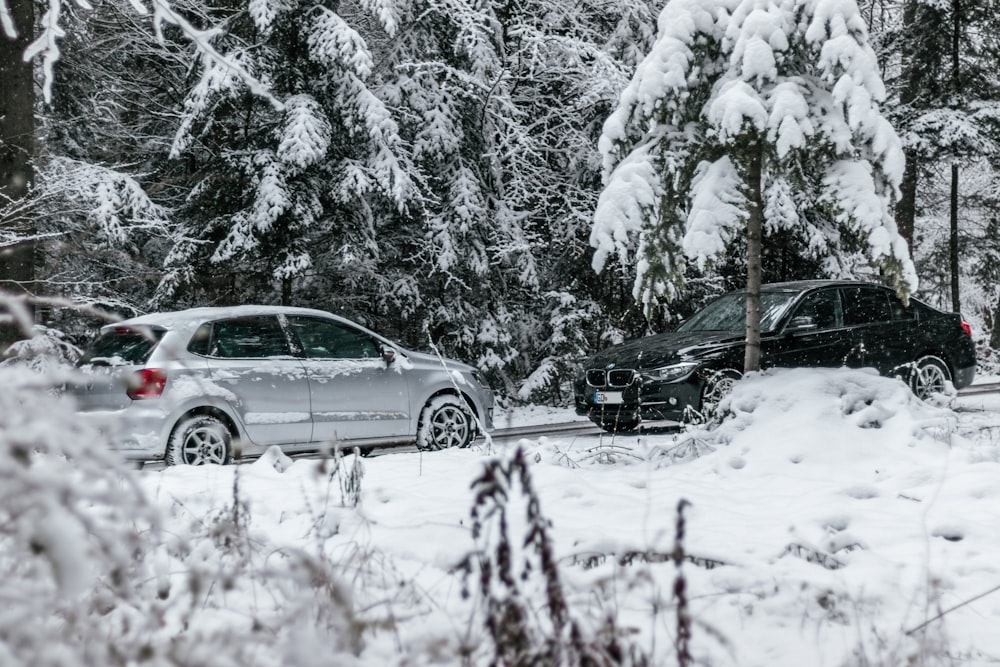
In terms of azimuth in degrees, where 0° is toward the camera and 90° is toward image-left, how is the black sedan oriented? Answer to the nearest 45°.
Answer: approximately 45°

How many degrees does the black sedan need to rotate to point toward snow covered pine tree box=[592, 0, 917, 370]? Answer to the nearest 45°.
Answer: approximately 45° to its left

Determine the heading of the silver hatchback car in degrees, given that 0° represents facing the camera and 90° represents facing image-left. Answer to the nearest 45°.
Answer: approximately 225°

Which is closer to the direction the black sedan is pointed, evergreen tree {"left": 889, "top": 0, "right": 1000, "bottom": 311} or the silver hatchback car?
the silver hatchback car

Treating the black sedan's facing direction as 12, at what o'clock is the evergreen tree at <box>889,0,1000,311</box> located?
The evergreen tree is roughly at 5 o'clock from the black sedan.

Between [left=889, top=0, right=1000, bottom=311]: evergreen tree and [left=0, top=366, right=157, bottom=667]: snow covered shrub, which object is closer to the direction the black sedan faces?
the snow covered shrub

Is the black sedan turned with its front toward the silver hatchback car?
yes

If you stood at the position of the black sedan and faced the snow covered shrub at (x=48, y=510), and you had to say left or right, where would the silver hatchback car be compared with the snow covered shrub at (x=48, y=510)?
right

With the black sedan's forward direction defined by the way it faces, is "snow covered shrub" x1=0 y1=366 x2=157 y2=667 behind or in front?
in front

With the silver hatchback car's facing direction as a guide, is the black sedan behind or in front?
in front

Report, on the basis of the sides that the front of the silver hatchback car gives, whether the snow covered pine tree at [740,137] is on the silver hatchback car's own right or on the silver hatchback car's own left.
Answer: on the silver hatchback car's own right

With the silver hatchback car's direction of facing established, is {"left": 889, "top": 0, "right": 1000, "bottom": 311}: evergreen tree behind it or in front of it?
in front
